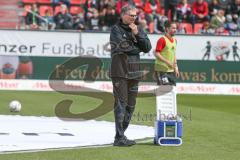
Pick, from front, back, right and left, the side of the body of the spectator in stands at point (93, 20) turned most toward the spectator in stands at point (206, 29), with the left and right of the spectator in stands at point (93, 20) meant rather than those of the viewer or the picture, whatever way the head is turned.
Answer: left

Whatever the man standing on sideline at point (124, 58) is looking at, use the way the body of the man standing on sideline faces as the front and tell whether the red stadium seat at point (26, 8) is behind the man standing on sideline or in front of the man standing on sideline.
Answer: behind

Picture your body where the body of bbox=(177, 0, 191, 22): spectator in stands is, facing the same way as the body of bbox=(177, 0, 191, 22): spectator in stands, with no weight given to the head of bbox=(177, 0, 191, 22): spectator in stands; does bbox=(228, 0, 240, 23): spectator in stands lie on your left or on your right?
on your left

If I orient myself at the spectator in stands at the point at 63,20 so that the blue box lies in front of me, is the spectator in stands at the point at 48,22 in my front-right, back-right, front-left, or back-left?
back-right

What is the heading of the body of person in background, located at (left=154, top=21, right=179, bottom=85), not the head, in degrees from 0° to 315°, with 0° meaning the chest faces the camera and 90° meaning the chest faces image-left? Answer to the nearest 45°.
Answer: approximately 315°

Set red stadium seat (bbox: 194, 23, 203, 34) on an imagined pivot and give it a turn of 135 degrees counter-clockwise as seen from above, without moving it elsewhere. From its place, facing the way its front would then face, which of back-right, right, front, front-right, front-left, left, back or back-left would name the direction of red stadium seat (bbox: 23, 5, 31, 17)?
back-left

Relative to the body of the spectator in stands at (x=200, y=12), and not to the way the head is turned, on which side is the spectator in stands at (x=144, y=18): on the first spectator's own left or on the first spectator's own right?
on the first spectator's own right

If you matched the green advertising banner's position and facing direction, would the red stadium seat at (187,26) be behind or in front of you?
behind
